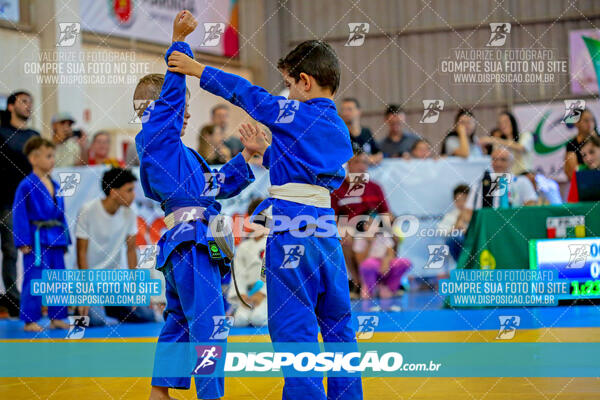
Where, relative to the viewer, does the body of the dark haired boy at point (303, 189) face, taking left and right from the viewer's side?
facing away from the viewer and to the left of the viewer

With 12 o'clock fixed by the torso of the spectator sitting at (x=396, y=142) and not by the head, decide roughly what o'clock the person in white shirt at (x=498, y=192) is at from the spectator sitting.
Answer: The person in white shirt is roughly at 11 o'clock from the spectator sitting.

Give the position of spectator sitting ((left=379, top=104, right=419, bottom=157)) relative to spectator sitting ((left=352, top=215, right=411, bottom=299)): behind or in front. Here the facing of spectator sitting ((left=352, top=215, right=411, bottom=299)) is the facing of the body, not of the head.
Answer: behind

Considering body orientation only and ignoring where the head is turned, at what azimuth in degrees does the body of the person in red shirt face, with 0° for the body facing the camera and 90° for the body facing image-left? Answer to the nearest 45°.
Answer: approximately 0°

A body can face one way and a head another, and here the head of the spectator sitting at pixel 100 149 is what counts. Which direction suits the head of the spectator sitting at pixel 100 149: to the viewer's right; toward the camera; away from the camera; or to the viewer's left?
toward the camera

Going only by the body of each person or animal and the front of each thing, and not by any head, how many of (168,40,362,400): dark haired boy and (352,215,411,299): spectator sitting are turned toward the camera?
1

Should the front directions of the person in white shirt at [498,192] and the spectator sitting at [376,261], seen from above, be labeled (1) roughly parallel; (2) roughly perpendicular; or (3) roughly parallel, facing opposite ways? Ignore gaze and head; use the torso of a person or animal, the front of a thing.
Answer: roughly parallel

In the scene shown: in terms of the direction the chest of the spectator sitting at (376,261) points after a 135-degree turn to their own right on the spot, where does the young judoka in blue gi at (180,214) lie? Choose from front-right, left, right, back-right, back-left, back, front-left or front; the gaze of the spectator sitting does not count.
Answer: back-left

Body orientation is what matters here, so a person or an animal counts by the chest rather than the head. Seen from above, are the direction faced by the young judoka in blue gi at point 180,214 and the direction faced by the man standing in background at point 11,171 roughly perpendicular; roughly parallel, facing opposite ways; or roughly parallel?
roughly perpendicular

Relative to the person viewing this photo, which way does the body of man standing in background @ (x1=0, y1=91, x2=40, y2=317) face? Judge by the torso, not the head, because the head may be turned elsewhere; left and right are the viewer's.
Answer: facing the viewer and to the right of the viewer

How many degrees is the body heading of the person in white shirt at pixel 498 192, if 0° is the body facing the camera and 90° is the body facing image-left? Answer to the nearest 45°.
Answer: approximately 0°

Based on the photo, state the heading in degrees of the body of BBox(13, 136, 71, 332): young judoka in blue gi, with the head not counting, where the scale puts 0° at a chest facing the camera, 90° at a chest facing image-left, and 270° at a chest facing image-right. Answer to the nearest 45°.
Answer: approximately 315°

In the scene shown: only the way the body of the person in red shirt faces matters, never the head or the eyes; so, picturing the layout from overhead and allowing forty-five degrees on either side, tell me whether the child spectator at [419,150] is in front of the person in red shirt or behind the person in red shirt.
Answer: behind

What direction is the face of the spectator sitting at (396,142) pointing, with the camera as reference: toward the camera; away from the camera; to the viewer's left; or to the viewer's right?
toward the camera

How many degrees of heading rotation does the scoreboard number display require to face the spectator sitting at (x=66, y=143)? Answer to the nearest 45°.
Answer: approximately 90° to its right

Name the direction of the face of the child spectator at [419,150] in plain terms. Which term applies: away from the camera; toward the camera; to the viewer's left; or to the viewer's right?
toward the camera

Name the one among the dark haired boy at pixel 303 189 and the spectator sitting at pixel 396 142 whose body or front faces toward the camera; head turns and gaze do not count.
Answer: the spectator sitting

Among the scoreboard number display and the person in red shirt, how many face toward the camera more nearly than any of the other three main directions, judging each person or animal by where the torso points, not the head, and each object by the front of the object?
2

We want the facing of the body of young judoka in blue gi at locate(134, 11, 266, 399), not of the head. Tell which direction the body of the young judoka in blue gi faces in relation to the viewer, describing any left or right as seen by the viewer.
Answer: facing away from the viewer and to the right of the viewer

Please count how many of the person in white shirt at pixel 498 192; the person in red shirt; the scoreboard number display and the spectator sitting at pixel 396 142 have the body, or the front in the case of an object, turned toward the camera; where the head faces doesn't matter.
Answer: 4

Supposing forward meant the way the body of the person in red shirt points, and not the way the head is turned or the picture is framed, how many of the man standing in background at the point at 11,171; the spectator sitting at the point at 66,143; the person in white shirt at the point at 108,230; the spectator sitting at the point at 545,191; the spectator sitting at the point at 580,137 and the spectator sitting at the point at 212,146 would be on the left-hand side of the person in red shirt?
2

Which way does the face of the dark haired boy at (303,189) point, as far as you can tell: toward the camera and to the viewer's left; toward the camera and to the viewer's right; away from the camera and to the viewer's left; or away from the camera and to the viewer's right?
away from the camera and to the viewer's left
